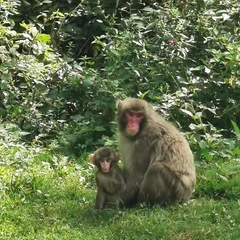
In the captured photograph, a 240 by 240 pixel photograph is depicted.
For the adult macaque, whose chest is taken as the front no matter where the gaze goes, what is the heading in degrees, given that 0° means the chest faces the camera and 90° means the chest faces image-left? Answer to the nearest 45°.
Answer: approximately 45°

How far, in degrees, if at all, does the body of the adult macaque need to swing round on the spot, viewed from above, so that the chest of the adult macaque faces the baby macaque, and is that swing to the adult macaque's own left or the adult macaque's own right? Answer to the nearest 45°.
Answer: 0° — it already faces it
